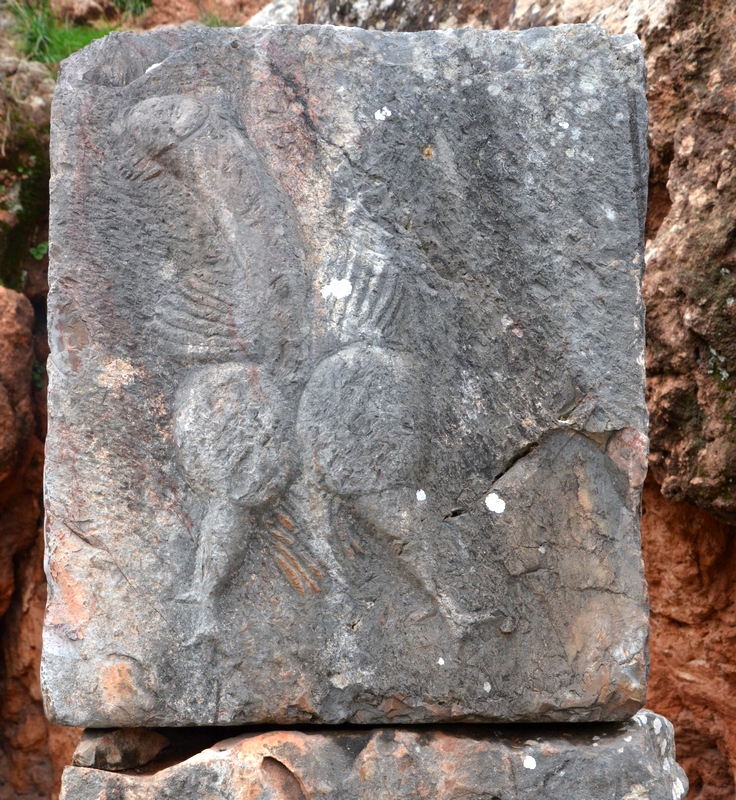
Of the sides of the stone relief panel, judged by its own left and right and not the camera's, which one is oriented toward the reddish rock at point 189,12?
back

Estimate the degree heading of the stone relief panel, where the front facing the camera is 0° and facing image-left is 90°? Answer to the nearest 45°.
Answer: approximately 0°

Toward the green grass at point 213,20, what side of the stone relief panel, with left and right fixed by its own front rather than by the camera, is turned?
back

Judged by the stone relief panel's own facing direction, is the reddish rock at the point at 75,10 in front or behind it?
behind
